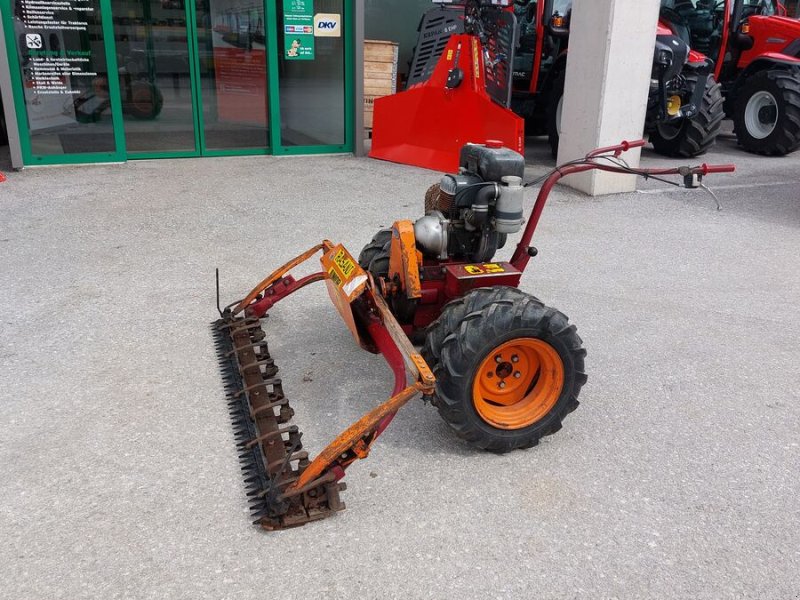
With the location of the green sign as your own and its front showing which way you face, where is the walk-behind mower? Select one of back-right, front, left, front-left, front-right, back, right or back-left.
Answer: front

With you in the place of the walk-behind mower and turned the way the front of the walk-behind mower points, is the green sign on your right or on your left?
on your right

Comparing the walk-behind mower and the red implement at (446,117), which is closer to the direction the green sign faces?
the walk-behind mower

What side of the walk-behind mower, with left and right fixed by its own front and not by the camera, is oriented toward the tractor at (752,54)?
back

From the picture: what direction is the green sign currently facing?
toward the camera

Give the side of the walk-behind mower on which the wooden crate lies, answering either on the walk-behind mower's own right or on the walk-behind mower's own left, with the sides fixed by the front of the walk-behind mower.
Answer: on the walk-behind mower's own right

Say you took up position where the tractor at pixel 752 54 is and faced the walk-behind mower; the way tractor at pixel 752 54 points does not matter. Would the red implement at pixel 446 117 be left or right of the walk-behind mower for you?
right

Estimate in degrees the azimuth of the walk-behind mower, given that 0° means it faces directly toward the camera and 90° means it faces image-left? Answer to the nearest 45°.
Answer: approximately 45°

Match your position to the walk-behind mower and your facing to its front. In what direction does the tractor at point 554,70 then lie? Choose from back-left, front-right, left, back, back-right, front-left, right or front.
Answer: back-right

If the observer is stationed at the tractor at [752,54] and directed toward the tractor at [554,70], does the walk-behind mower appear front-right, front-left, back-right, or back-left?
front-left

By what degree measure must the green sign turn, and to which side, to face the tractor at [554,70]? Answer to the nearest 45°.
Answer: approximately 90° to its left

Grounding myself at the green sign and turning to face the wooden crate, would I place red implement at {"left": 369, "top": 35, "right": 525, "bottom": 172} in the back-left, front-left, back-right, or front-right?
front-right

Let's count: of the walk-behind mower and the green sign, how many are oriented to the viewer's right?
0
